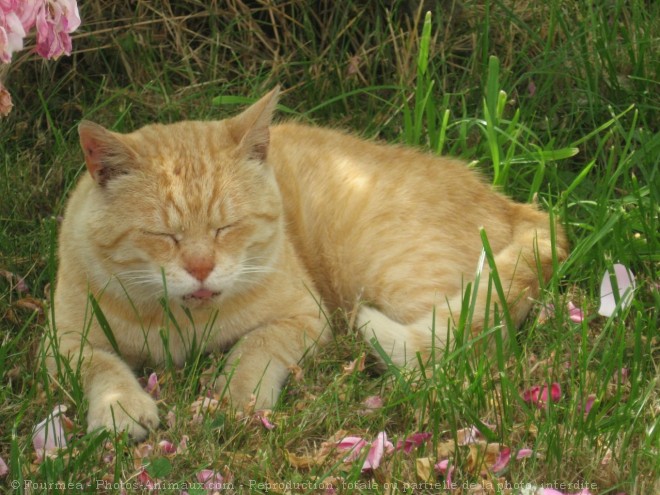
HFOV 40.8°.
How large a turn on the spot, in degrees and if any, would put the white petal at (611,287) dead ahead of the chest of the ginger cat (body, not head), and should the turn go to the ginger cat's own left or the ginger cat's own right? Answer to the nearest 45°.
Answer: approximately 135° to the ginger cat's own left

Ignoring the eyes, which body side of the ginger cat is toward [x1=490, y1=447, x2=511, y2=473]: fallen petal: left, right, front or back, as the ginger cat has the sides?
left

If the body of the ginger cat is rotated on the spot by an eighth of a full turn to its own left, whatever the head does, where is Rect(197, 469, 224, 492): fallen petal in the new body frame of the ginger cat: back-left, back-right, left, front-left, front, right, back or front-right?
front

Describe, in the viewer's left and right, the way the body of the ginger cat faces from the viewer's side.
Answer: facing the viewer and to the left of the viewer

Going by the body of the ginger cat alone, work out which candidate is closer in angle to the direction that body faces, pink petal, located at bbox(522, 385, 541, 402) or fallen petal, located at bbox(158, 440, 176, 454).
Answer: the fallen petal

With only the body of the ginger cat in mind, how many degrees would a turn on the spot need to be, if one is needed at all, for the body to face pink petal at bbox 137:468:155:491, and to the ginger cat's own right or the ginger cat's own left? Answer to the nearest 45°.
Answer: approximately 45° to the ginger cat's own left

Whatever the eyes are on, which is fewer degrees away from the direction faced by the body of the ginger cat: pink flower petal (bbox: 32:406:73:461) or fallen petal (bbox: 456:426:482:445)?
the pink flower petal

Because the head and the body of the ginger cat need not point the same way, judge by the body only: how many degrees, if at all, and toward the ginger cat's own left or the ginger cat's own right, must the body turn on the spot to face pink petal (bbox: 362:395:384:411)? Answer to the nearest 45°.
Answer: approximately 90° to the ginger cat's own left

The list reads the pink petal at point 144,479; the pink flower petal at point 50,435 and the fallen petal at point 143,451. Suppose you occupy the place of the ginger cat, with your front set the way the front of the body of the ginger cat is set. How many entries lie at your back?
0

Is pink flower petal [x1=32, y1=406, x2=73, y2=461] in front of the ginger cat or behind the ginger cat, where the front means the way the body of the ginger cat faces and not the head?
in front

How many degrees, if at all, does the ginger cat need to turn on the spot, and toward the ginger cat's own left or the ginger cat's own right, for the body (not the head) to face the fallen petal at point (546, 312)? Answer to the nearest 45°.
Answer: approximately 135° to the ginger cat's own left

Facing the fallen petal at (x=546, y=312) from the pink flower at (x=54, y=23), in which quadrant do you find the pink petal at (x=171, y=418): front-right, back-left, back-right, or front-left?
front-right

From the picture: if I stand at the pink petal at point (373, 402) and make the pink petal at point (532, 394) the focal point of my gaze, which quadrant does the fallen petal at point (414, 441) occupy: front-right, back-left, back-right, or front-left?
front-right

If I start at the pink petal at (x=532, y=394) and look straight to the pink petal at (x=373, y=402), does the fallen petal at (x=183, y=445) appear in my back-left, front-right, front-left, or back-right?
front-left
